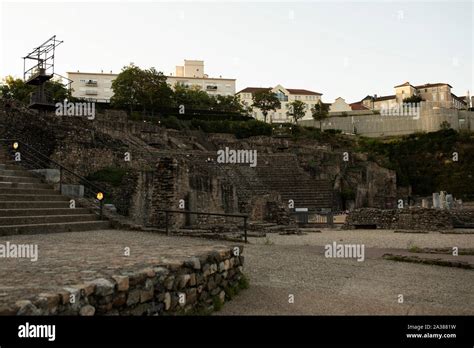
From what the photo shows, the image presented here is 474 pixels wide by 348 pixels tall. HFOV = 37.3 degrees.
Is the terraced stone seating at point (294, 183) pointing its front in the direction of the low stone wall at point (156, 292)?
yes

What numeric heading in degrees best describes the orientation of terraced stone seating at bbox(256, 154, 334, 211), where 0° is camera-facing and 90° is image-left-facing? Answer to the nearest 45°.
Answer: approximately 0°
